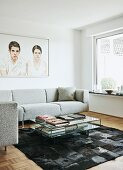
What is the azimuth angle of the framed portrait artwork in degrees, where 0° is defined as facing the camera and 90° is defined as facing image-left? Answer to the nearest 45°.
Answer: approximately 315°

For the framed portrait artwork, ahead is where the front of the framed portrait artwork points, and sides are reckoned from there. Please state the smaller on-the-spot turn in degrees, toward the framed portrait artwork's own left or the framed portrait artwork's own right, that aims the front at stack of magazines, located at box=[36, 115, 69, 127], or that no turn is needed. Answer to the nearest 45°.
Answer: approximately 45° to the framed portrait artwork's own right

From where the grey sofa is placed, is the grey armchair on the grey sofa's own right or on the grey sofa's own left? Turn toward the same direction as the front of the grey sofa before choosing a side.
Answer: on the grey sofa's own right
